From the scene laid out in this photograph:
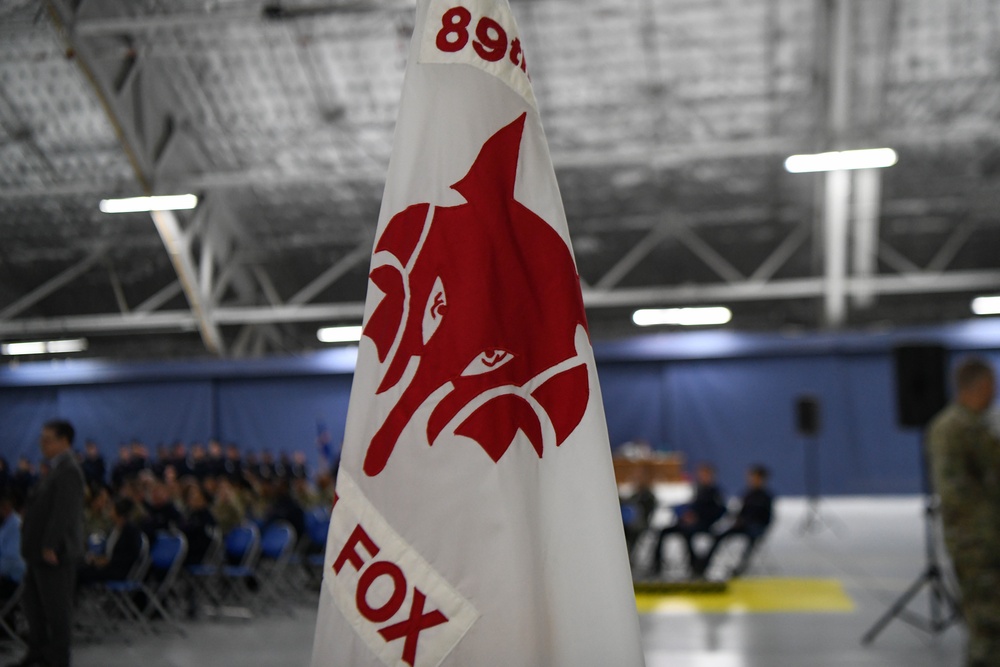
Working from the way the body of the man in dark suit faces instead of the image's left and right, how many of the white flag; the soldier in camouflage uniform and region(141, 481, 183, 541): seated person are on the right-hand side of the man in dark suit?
1

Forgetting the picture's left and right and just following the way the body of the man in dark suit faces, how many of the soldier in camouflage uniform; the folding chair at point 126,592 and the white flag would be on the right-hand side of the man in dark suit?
1
